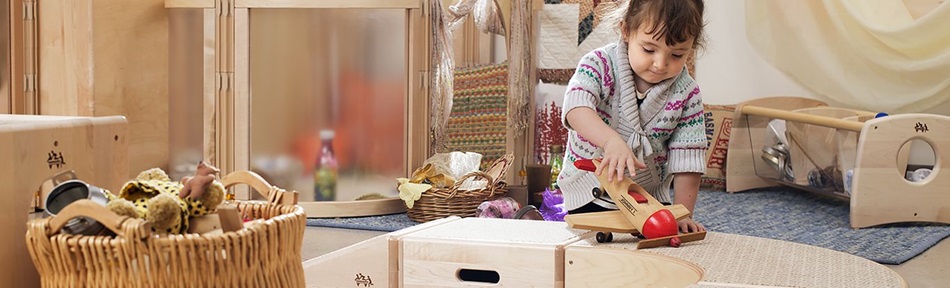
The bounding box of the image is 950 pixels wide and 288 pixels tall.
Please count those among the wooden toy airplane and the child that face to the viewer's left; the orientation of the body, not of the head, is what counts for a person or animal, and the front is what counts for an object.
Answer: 0

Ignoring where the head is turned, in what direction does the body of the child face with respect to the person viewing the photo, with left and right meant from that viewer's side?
facing the viewer

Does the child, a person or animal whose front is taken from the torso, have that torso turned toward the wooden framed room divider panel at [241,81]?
no

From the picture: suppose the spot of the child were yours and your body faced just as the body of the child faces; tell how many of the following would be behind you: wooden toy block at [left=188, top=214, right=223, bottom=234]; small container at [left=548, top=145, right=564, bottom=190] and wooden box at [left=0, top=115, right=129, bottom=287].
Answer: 1

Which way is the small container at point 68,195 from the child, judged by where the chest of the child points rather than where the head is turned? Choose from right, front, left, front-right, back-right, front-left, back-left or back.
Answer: front-right

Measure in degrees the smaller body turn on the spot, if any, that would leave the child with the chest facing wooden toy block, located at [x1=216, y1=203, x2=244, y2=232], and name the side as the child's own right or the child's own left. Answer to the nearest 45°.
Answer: approximately 45° to the child's own right

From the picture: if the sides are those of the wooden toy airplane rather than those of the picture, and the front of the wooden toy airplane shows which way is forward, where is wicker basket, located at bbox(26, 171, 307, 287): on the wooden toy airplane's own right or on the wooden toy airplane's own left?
on the wooden toy airplane's own right

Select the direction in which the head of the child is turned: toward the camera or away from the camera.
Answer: toward the camera

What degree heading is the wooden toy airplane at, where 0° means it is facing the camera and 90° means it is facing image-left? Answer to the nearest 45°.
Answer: approximately 315°

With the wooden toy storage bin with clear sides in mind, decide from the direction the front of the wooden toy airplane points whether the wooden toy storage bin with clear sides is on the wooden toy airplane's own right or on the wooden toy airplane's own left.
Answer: on the wooden toy airplane's own left

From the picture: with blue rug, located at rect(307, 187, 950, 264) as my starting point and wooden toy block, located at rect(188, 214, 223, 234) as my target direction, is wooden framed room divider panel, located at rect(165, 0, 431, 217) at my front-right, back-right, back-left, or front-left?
front-right

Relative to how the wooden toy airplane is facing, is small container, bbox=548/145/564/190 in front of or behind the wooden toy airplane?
behind

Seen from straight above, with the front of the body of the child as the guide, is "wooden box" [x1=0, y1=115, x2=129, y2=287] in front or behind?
in front
